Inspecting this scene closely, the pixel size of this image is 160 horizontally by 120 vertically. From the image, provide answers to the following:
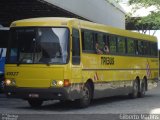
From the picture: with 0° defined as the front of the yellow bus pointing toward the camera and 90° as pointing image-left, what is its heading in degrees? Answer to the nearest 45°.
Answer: approximately 45°

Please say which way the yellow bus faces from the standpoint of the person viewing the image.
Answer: facing the viewer and to the left of the viewer
